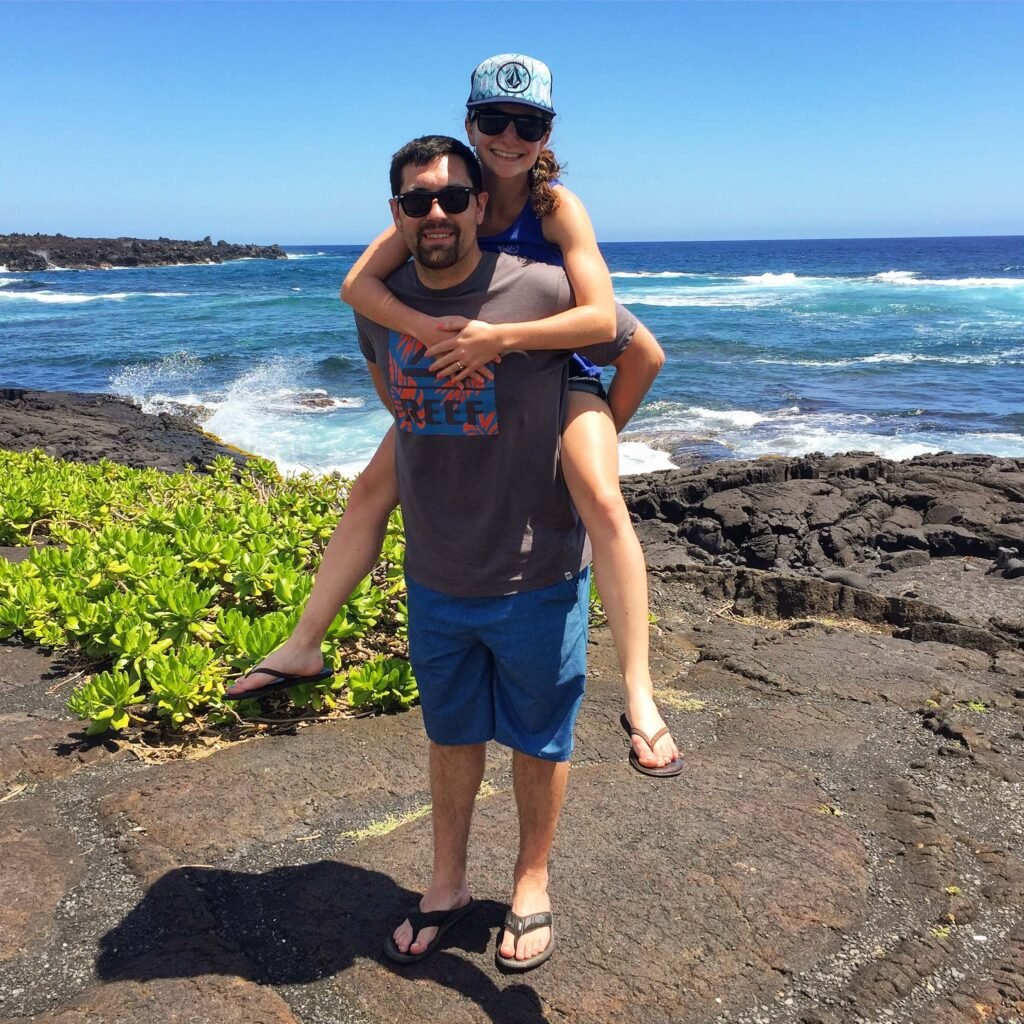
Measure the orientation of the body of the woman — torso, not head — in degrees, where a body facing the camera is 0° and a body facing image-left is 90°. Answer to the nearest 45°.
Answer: approximately 0°

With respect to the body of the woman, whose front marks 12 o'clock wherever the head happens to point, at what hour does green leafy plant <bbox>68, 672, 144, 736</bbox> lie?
The green leafy plant is roughly at 4 o'clock from the woman.

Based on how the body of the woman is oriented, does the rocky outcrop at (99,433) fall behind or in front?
behind

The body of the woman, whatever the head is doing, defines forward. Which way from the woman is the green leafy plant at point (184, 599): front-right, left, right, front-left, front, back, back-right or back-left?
back-right
